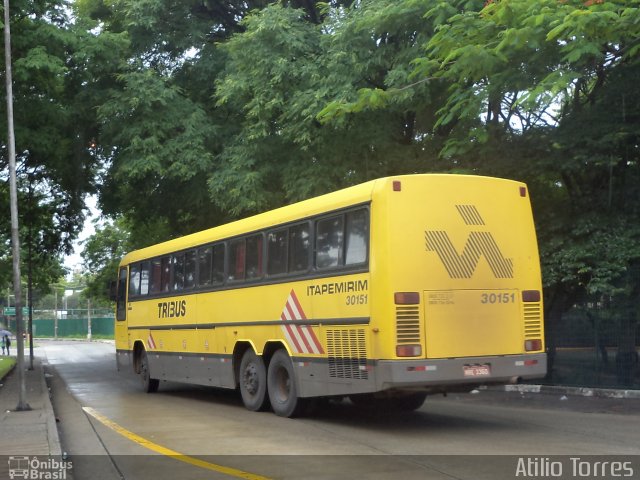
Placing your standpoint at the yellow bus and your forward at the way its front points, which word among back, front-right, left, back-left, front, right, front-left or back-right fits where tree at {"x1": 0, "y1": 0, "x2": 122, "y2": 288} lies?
front

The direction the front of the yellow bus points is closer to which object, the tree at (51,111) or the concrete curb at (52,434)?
the tree

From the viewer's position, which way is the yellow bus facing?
facing away from the viewer and to the left of the viewer

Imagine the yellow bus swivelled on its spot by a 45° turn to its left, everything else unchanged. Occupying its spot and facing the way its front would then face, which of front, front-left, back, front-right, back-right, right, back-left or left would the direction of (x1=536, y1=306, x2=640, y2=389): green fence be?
back-right
